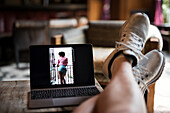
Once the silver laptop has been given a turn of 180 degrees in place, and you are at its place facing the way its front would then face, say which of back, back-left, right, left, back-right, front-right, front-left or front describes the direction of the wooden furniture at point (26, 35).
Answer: front

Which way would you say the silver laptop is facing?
toward the camera

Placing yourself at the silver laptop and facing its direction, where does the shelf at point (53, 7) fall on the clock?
The shelf is roughly at 6 o'clock from the silver laptop.
